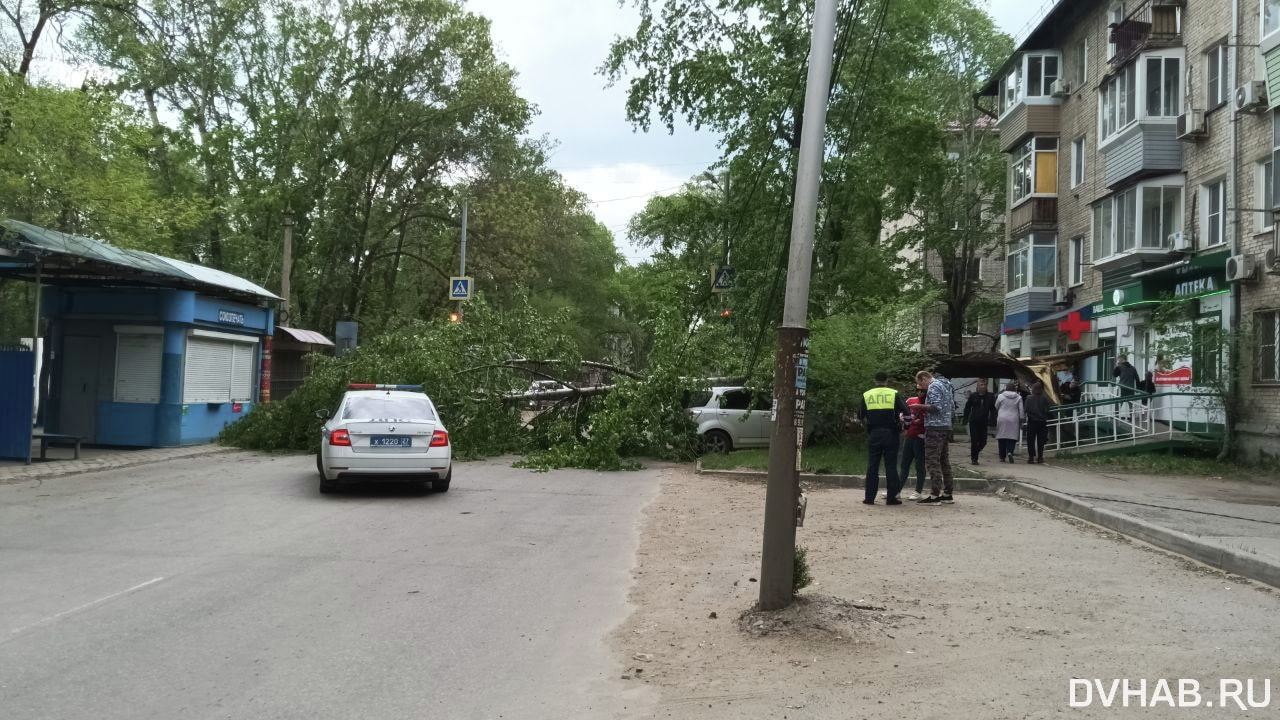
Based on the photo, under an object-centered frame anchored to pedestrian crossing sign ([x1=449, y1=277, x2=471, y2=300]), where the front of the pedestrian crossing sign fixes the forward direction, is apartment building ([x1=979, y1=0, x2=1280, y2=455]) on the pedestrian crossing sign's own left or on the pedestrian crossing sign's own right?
on the pedestrian crossing sign's own left

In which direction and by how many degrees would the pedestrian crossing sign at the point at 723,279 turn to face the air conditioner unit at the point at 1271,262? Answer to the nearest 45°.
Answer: approximately 45° to its left

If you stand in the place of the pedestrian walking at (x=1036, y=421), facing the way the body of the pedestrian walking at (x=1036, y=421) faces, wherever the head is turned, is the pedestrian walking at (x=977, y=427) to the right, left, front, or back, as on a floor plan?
left

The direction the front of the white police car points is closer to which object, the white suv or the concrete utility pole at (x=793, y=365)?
the white suv

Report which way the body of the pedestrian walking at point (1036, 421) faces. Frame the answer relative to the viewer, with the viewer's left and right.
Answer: facing away from the viewer

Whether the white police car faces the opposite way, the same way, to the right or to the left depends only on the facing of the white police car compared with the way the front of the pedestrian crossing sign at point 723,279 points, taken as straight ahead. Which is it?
the opposite way

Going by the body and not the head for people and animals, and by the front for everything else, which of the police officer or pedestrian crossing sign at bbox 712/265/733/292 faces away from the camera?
the police officer

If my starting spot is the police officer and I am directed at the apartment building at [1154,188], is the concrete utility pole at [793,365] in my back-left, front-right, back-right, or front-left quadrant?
back-right
